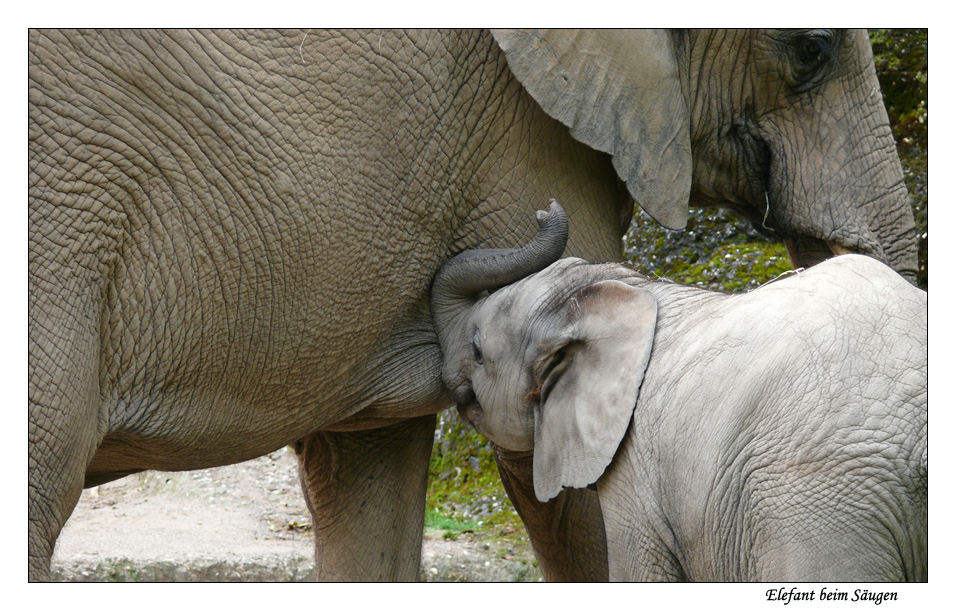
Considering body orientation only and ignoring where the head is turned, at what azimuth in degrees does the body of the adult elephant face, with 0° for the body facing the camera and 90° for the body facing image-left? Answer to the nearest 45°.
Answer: approximately 270°
